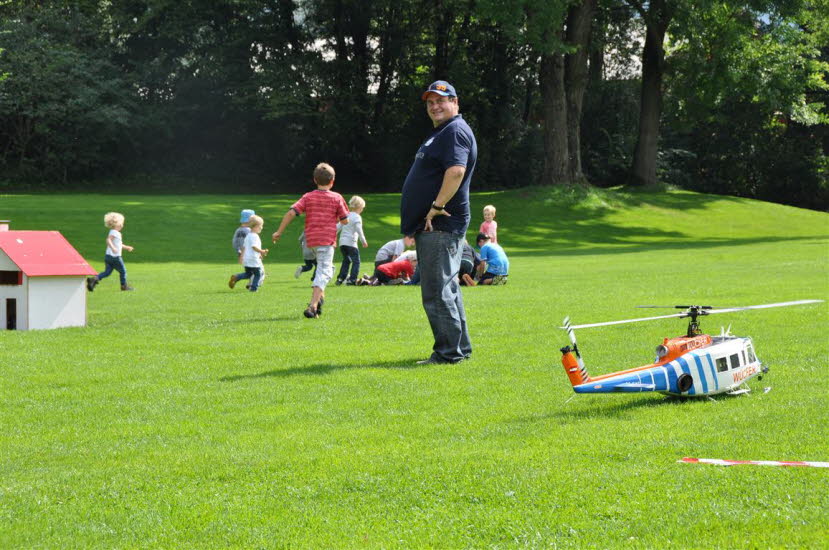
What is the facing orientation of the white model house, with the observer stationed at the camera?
facing the viewer and to the left of the viewer

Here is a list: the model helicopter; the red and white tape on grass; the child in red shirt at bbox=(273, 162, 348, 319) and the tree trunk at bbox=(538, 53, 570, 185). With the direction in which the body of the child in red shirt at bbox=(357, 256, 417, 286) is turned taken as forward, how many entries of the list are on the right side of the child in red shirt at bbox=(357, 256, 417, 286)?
3

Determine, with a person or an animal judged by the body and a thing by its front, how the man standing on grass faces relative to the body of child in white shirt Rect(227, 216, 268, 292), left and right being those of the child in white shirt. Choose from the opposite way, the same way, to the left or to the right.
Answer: the opposite way

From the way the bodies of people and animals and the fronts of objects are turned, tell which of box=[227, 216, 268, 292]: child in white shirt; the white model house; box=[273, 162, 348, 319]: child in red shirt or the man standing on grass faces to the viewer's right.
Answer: the child in white shirt

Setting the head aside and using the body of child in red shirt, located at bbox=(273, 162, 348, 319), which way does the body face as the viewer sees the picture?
away from the camera

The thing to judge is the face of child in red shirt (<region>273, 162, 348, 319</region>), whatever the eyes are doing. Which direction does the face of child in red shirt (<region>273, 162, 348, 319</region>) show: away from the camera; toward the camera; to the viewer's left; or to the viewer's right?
away from the camera

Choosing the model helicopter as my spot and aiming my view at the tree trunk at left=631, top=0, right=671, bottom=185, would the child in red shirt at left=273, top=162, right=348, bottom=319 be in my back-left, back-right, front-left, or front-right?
front-left

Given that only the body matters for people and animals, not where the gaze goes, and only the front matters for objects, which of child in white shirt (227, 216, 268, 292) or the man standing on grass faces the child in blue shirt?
the child in white shirt

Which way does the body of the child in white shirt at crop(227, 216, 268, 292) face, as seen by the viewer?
to the viewer's right

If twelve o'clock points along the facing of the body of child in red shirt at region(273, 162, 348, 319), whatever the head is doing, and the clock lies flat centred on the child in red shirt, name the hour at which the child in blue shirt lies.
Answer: The child in blue shirt is roughly at 1 o'clock from the child in red shirt.

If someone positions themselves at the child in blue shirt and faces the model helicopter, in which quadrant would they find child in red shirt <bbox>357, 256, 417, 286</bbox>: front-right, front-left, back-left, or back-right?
back-right
